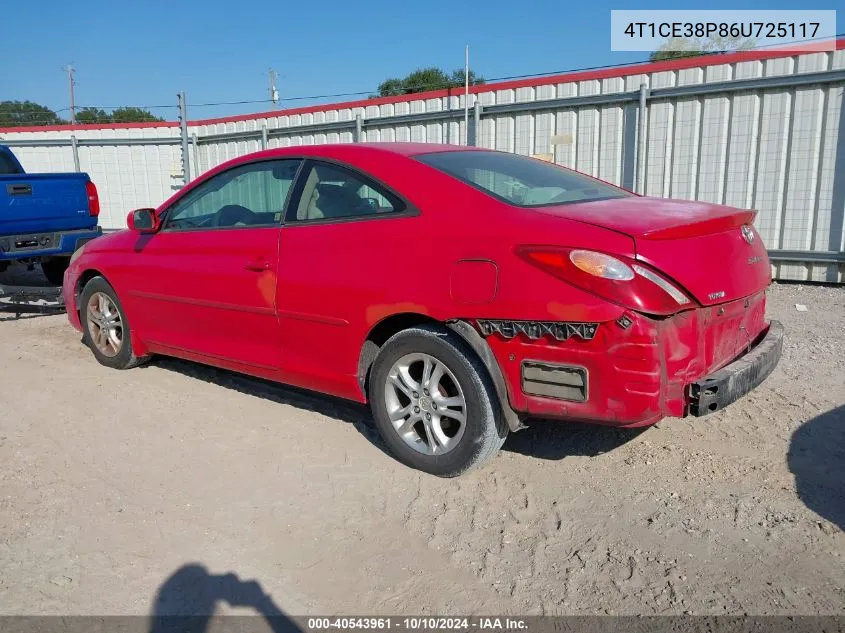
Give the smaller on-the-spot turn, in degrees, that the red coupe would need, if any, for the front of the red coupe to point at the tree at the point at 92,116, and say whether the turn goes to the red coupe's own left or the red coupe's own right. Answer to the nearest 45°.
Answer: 0° — it already faces it

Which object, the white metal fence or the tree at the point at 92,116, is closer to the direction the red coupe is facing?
the tree

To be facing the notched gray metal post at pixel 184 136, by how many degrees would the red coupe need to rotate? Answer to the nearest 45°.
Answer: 0° — it already faces it

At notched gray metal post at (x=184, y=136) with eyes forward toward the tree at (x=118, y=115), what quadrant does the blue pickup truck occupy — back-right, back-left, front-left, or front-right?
back-left

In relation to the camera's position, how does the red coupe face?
facing away from the viewer and to the left of the viewer

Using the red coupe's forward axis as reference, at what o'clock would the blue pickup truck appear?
The blue pickup truck is roughly at 12 o'clock from the red coupe.

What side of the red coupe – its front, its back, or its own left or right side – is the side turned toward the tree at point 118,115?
front
